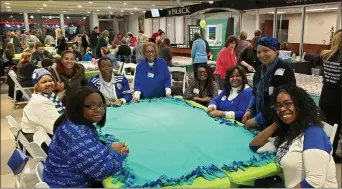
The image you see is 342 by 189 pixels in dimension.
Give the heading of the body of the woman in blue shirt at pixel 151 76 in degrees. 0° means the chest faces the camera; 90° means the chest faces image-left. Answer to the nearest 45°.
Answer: approximately 0°

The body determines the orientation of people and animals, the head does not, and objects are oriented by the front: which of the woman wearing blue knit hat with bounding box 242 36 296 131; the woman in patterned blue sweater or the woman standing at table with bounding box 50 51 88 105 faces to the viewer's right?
the woman in patterned blue sweater

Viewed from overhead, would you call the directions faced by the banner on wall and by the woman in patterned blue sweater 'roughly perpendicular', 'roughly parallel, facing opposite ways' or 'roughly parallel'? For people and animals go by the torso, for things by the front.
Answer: roughly perpendicular

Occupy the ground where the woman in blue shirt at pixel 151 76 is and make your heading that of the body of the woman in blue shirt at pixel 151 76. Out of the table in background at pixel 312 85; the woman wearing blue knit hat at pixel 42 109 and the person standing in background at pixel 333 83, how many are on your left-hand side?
2

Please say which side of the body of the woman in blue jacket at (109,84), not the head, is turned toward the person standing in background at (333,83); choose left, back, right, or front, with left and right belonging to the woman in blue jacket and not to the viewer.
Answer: left

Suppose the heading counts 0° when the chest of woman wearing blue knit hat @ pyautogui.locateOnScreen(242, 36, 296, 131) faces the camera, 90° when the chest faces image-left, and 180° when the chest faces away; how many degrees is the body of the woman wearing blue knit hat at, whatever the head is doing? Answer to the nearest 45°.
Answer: approximately 45°

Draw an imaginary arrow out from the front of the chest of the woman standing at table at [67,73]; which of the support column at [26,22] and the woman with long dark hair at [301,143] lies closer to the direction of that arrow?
the woman with long dark hair

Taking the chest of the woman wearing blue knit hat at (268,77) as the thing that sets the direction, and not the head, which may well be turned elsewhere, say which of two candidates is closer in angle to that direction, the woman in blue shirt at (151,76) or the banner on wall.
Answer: the woman in blue shirt
